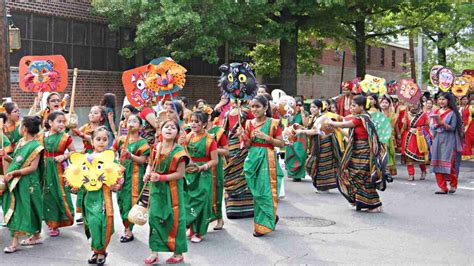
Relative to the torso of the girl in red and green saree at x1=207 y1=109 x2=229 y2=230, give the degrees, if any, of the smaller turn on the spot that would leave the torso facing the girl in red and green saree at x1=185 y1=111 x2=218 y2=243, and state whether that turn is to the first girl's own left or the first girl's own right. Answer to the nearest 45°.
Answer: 0° — they already face them

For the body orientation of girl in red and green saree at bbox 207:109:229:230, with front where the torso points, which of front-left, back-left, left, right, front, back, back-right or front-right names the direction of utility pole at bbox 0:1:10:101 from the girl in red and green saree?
right

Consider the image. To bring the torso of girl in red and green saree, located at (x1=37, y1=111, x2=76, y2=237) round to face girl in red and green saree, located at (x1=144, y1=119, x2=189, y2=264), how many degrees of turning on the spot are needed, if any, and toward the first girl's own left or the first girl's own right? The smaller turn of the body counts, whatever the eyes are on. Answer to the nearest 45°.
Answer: approximately 45° to the first girl's own left

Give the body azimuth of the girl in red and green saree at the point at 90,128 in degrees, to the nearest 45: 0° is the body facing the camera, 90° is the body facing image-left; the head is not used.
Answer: approximately 45°

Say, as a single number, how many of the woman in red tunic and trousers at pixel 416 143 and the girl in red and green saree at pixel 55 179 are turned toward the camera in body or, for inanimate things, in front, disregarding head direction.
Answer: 2

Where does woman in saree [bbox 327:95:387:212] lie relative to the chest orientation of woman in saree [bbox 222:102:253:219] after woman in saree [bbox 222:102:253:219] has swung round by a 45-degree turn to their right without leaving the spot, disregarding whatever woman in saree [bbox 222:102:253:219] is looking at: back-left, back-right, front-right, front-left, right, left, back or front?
back

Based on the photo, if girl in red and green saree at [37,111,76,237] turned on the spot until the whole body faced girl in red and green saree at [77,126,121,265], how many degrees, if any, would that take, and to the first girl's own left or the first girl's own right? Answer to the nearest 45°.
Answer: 0° — they already face them

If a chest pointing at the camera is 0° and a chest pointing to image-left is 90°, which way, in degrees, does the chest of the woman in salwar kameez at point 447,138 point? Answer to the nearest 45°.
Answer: approximately 45°

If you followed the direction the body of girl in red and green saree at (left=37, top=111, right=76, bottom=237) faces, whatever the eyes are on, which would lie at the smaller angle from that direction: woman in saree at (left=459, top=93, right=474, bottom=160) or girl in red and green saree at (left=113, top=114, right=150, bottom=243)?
the girl in red and green saree

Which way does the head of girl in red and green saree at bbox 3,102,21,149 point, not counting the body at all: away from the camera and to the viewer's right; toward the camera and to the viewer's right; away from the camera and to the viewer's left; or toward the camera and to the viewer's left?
toward the camera and to the viewer's right
